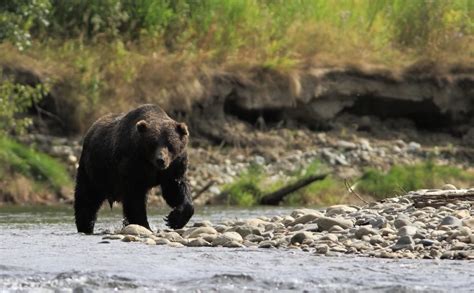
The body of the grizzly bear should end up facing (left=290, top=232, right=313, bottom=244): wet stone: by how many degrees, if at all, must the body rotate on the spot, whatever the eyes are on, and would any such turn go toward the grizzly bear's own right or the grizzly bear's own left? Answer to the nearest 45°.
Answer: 0° — it already faces it

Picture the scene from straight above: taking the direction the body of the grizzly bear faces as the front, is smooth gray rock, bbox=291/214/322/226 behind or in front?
in front

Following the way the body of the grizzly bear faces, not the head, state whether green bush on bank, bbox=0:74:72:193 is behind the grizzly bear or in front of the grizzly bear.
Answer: behind

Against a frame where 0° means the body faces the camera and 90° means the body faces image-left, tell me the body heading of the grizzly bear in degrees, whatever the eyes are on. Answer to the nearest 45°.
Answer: approximately 315°

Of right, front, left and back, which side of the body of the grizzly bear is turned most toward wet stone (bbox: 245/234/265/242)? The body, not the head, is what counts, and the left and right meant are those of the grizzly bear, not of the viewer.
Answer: front

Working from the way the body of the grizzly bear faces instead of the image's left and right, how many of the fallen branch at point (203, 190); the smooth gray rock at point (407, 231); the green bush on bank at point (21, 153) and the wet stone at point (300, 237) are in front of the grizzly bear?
2

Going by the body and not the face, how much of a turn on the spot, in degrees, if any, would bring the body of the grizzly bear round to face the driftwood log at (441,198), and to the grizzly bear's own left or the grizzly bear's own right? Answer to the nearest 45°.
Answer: approximately 45° to the grizzly bear's own left

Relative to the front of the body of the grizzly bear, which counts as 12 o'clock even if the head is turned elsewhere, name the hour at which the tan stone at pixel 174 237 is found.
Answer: The tan stone is roughly at 1 o'clock from the grizzly bear.

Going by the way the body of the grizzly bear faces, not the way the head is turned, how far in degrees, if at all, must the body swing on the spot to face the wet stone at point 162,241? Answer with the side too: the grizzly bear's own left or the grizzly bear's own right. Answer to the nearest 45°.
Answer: approximately 45° to the grizzly bear's own right

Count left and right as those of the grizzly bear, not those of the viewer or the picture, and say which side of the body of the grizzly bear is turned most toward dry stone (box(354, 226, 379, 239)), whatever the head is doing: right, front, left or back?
front

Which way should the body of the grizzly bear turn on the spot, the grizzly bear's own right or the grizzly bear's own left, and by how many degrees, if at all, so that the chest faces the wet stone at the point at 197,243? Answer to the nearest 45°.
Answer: approximately 45° to the grizzly bear's own right
